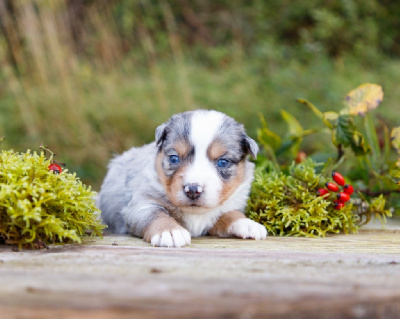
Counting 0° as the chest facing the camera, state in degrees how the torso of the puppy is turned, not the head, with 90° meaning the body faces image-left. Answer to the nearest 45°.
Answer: approximately 315°

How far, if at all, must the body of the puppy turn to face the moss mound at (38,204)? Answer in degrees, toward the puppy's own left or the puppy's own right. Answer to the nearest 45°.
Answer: approximately 90° to the puppy's own right

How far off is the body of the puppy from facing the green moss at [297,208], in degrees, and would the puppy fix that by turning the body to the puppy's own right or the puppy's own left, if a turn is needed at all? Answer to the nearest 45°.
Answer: approximately 45° to the puppy's own left

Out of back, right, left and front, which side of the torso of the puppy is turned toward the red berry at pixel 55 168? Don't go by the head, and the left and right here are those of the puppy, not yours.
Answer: right
